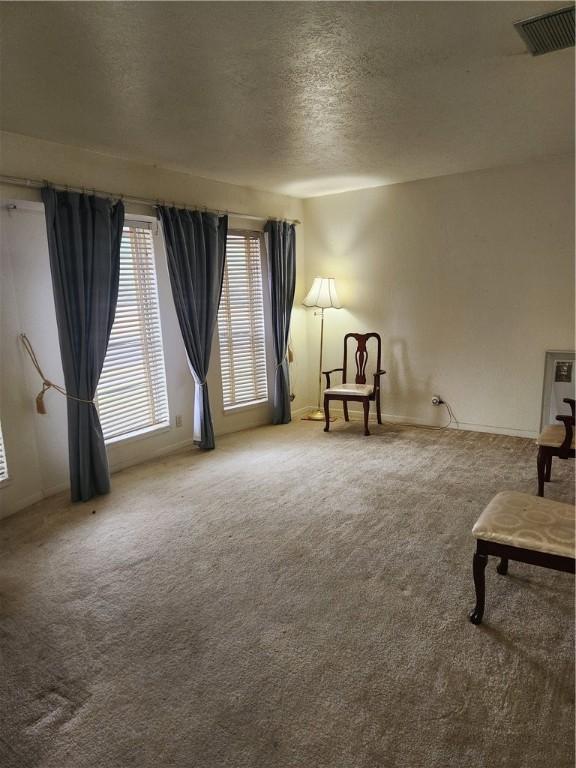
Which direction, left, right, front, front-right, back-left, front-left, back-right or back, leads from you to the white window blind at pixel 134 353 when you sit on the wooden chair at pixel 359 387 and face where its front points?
front

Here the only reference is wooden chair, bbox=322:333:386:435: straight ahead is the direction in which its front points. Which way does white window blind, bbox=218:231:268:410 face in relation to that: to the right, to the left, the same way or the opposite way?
to the left

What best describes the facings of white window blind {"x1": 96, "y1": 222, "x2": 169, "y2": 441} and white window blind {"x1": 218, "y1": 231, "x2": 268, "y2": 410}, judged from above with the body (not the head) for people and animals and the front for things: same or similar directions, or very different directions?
same or similar directions

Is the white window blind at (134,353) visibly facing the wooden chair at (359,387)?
no

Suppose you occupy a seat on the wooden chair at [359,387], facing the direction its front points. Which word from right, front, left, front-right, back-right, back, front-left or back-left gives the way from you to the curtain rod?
front

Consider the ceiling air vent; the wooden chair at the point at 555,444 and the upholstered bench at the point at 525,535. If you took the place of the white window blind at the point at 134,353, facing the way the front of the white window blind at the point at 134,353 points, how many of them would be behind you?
0

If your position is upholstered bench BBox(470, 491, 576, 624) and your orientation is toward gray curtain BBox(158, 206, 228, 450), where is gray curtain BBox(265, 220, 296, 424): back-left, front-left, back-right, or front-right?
front-right

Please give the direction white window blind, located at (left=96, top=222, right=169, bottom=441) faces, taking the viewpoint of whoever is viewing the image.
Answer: facing the viewer and to the right of the viewer

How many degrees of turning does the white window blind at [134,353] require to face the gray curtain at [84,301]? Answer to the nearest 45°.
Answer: approximately 90° to its right

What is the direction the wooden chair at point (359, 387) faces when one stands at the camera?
facing the viewer and to the left of the viewer

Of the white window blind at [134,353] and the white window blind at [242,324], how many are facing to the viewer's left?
0
